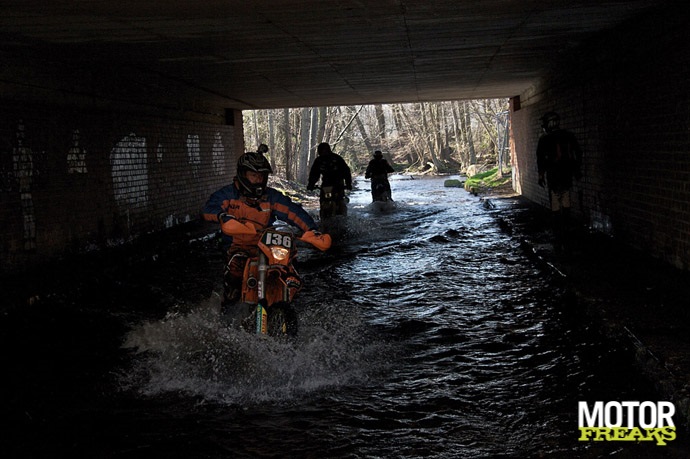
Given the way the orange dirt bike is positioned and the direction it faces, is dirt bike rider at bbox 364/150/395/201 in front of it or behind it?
behind

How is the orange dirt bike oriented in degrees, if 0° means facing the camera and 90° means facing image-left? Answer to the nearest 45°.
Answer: approximately 0°

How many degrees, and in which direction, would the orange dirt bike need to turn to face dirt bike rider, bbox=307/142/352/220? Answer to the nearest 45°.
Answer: approximately 180°
